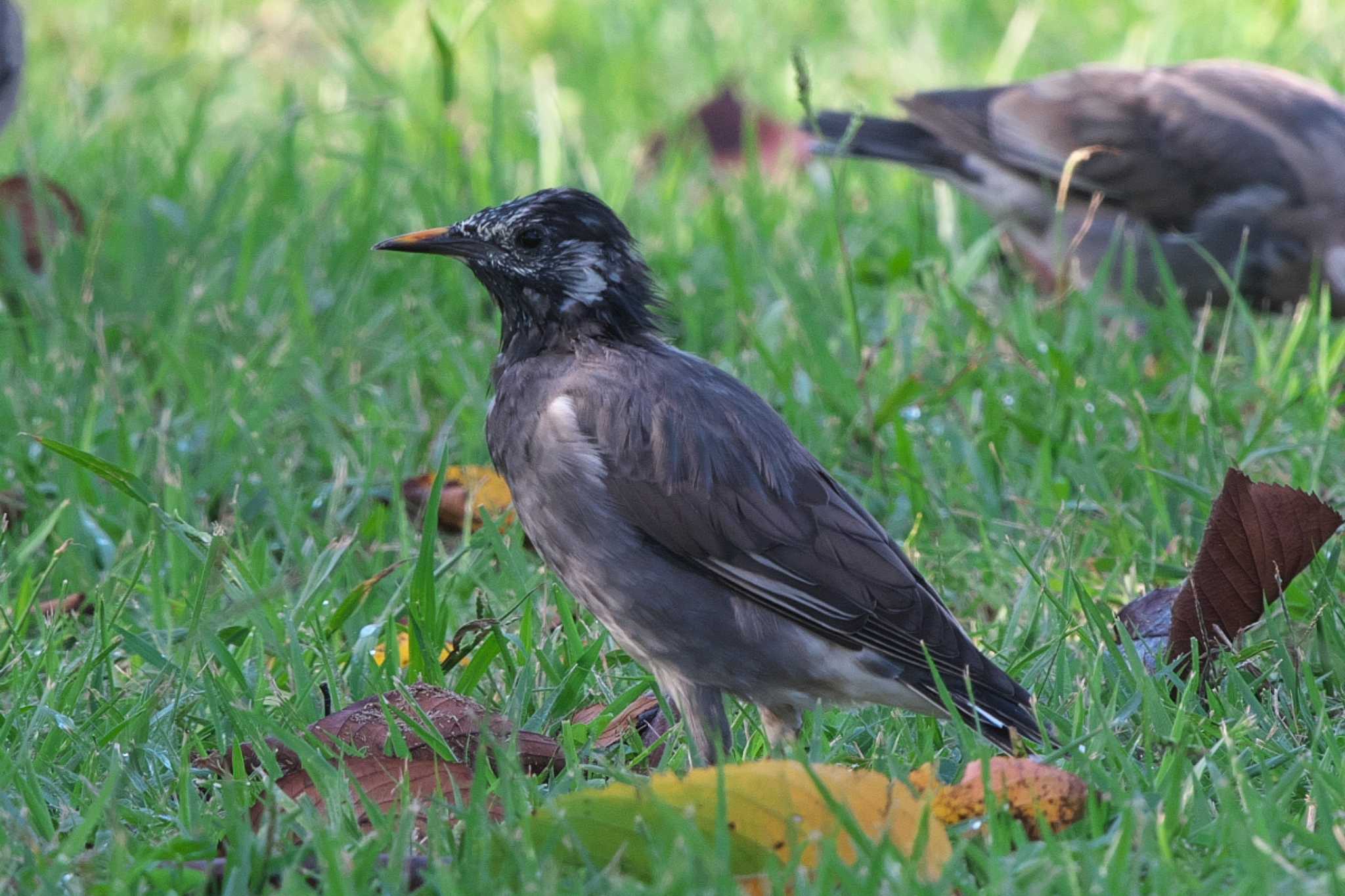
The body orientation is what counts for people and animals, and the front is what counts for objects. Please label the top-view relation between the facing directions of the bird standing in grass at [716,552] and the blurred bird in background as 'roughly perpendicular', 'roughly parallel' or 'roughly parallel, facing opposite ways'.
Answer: roughly parallel, facing opposite ways

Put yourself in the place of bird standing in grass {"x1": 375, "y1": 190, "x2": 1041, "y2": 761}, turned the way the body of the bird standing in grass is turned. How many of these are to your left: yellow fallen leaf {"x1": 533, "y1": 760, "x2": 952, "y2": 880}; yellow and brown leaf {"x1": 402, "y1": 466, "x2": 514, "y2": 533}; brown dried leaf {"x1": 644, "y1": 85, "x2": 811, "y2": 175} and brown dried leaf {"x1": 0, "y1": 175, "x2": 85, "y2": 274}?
1

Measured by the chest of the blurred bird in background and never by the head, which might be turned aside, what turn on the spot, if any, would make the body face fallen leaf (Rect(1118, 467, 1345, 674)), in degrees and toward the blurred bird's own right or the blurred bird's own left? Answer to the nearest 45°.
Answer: approximately 90° to the blurred bird's own right

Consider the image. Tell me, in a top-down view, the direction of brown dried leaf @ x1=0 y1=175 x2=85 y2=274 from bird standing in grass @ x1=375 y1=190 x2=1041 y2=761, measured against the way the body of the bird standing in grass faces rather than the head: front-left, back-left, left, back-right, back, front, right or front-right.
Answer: front-right

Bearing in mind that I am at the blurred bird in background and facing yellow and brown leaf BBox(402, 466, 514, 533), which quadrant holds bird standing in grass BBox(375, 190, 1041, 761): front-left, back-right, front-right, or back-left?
front-left

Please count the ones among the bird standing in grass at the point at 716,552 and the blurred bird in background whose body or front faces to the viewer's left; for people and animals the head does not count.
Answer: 1

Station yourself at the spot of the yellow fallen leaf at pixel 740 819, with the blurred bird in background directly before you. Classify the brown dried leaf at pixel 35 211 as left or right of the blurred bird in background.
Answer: left

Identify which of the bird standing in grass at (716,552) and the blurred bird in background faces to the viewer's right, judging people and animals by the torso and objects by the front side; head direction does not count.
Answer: the blurred bird in background

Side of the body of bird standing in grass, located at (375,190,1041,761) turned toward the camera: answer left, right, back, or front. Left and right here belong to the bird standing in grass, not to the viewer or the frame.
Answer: left

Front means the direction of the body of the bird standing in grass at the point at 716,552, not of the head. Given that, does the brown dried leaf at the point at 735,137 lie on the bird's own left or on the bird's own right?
on the bird's own right

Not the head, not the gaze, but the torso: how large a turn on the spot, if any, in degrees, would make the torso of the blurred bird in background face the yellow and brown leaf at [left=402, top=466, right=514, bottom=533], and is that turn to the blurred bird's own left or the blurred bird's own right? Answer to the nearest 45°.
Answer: approximately 135° to the blurred bird's own right

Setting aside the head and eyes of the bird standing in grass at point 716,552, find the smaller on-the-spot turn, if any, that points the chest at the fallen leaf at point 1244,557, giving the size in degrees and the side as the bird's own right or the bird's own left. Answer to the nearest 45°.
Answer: approximately 180°

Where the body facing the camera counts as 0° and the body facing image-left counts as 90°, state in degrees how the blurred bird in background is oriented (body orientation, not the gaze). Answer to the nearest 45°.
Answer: approximately 270°
